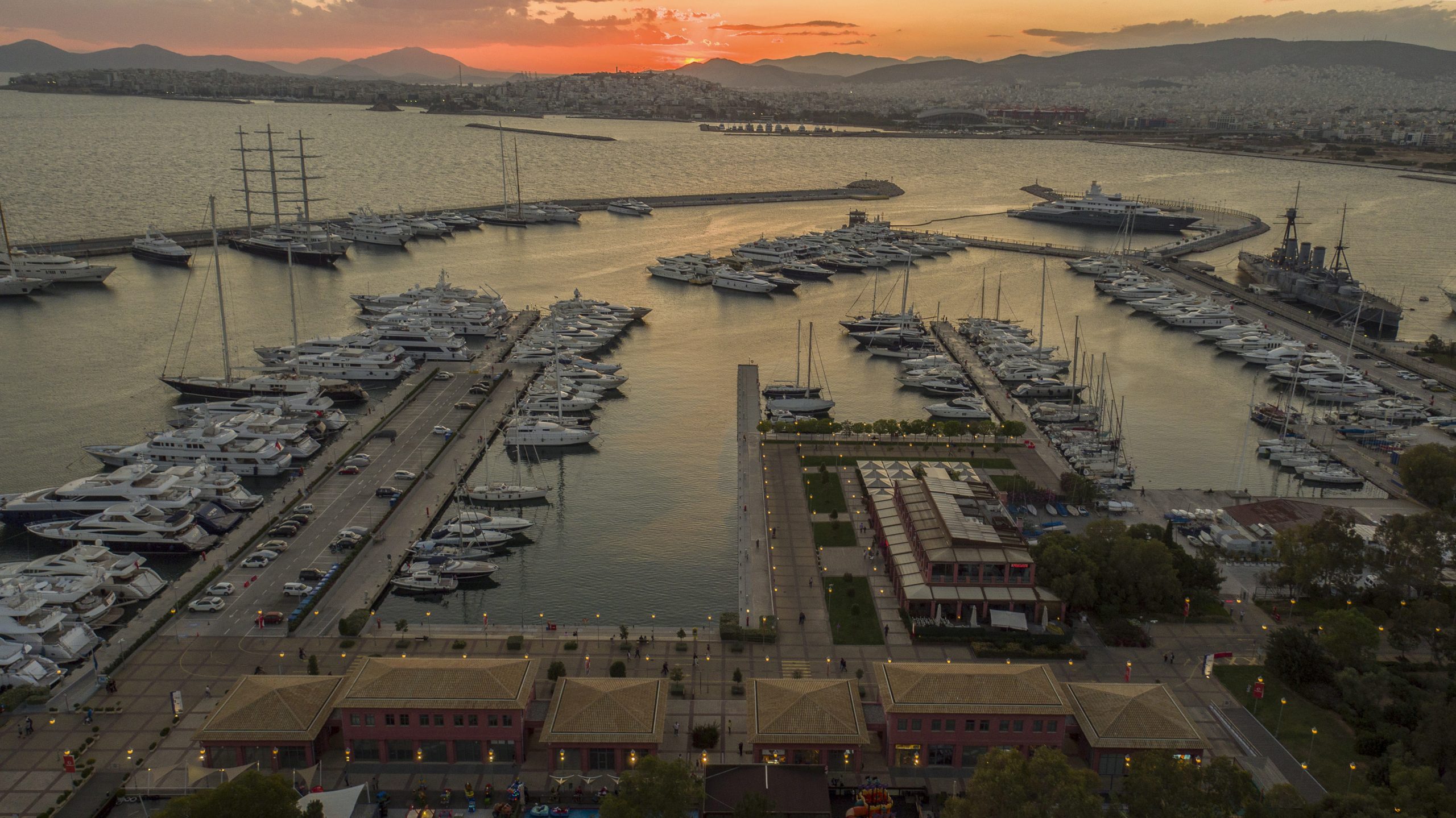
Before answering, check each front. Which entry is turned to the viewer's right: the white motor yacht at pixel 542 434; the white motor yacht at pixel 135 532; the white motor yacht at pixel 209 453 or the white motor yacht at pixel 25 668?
the white motor yacht at pixel 542 434

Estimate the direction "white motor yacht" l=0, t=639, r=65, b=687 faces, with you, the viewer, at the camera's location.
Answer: facing away from the viewer and to the left of the viewer

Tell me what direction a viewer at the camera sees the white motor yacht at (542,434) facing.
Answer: facing to the right of the viewer

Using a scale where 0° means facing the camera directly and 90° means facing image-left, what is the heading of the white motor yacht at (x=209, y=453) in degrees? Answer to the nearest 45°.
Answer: approximately 135°

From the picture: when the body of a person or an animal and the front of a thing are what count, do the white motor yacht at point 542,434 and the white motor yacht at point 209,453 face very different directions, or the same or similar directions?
very different directions

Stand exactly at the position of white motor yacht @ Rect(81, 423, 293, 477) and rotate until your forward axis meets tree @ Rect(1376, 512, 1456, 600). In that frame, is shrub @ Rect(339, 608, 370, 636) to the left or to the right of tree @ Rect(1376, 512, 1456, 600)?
right

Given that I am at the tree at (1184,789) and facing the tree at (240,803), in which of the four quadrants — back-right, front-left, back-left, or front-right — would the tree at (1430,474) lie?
back-right

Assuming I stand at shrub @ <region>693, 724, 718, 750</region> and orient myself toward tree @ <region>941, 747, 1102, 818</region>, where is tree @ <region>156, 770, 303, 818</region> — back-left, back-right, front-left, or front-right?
back-right

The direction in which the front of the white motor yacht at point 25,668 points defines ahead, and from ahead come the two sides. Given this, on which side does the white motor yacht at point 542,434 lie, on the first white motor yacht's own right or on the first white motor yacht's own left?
on the first white motor yacht's own right

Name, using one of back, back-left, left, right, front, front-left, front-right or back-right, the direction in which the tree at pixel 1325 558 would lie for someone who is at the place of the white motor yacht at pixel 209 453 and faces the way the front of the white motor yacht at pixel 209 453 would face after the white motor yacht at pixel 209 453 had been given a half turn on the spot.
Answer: front

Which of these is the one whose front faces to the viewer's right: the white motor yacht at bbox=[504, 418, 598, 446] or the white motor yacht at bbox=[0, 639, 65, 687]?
the white motor yacht at bbox=[504, 418, 598, 446]

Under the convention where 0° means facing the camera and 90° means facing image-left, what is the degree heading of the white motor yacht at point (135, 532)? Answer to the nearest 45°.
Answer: approximately 135°

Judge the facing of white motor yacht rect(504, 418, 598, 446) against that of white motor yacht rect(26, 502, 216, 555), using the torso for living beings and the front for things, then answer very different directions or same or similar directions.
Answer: very different directions

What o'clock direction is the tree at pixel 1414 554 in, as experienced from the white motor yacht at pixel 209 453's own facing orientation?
The tree is roughly at 6 o'clock from the white motor yacht.

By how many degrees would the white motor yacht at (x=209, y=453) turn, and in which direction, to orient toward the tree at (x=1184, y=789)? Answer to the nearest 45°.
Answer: approximately 180°

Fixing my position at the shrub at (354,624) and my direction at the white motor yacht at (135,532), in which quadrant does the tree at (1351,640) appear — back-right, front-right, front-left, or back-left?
back-right
